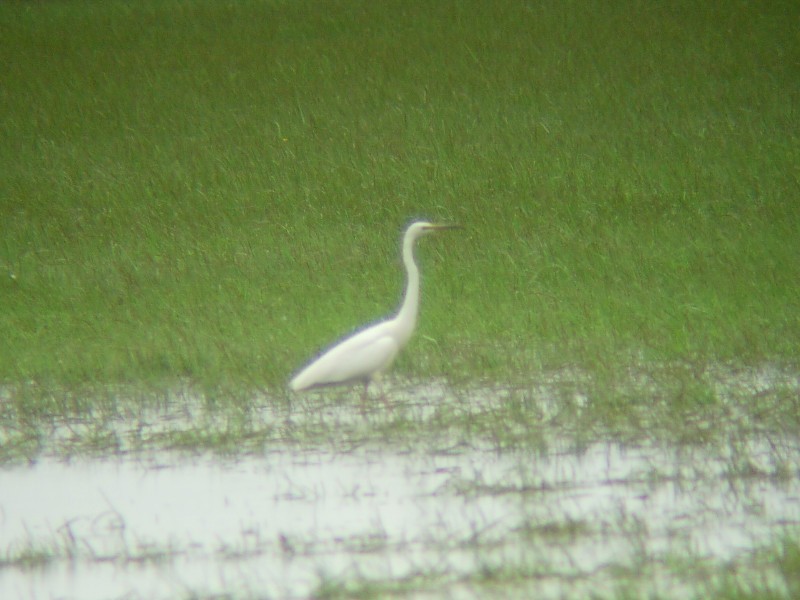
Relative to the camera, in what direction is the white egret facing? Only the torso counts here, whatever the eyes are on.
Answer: to the viewer's right
